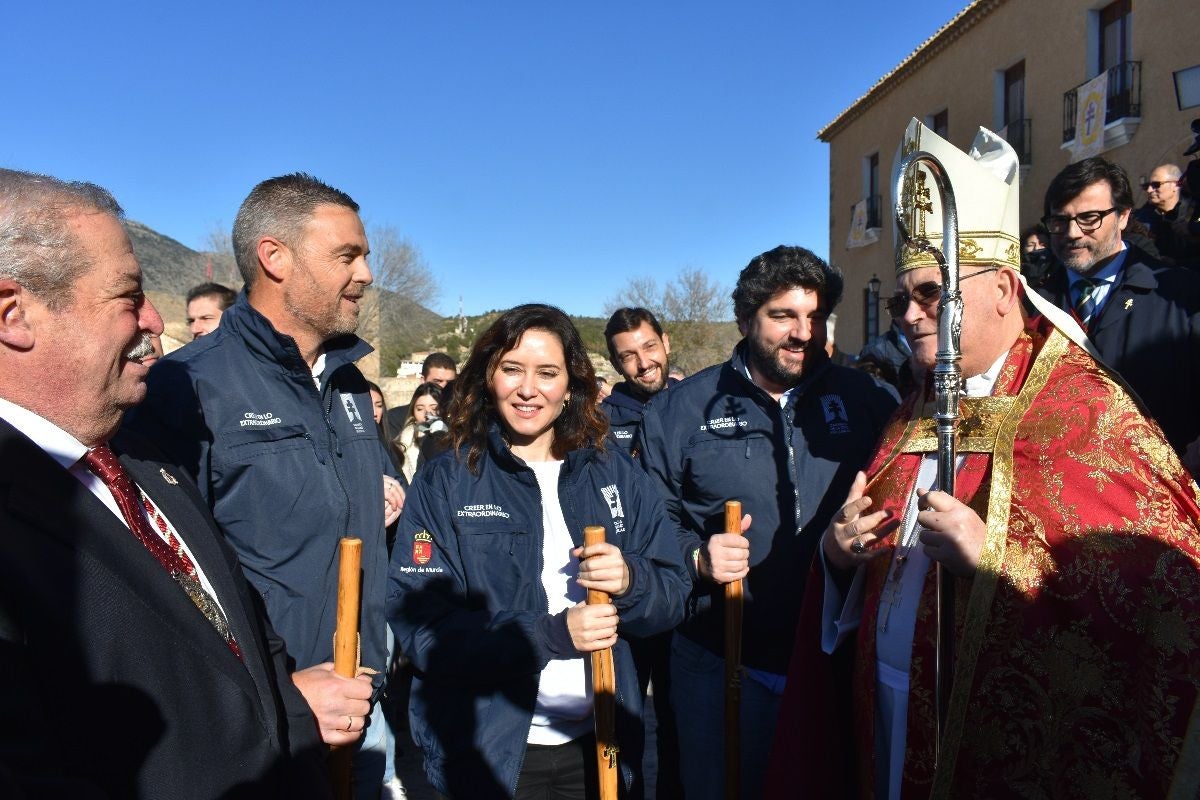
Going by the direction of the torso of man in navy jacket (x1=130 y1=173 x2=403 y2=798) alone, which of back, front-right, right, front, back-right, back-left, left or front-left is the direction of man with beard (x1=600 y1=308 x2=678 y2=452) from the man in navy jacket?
left

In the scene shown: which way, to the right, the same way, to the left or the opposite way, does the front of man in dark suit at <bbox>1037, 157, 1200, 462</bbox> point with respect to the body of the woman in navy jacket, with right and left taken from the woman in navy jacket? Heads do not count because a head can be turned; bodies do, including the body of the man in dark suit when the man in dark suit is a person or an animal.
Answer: to the right

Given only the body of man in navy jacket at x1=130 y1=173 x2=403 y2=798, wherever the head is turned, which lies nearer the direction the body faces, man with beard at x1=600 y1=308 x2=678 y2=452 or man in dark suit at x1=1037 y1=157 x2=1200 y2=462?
the man in dark suit

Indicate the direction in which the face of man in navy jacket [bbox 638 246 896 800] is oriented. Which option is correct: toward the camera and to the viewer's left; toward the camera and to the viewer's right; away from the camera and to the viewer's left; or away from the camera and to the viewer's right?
toward the camera and to the viewer's right

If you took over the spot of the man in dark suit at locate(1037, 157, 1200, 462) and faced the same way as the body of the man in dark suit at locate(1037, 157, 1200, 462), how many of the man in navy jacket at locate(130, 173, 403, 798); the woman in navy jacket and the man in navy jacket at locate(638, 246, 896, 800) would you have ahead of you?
3

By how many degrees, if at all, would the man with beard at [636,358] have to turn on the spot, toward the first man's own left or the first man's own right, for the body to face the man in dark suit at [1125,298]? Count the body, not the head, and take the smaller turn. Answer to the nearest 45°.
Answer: approximately 45° to the first man's own left

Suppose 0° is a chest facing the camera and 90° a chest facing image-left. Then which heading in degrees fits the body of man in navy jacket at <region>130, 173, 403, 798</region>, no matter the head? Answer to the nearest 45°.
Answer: approximately 315°

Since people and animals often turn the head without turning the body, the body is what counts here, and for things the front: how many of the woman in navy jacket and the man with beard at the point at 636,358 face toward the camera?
2

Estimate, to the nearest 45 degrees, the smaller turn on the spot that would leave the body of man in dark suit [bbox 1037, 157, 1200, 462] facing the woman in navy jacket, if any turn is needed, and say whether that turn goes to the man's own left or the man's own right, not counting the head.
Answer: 0° — they already face them

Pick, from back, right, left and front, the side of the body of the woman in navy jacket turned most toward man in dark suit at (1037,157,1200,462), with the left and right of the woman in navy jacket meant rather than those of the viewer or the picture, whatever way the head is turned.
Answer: left

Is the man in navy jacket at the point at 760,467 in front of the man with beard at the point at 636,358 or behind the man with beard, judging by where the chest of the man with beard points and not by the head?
in front

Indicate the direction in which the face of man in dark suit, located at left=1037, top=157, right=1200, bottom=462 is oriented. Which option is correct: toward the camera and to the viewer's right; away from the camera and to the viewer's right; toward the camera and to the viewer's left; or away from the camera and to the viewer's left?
toward the camera and to the viewer's left

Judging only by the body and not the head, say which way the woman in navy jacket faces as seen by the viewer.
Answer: toward the camera

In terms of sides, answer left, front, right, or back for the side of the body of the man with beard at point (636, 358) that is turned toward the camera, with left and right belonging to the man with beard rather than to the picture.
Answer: front

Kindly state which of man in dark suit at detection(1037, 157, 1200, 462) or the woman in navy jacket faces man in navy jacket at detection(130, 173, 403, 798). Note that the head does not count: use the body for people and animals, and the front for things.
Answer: the man in dark suit

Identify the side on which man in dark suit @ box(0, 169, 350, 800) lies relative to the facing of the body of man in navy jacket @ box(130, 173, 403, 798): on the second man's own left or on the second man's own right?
on the second man's own right

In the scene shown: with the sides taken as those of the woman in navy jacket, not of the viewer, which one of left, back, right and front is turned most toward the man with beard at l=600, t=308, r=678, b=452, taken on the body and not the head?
back

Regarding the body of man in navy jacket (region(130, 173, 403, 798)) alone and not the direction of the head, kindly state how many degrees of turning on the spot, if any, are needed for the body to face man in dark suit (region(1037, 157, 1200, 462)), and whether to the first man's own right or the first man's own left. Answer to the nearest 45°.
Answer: approximately 45° to the first man's own left

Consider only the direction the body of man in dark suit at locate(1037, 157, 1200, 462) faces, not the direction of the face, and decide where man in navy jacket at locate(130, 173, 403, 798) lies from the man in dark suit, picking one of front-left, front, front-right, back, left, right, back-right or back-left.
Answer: front

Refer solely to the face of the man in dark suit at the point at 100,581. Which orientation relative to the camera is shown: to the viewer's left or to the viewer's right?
to the viewer's right
